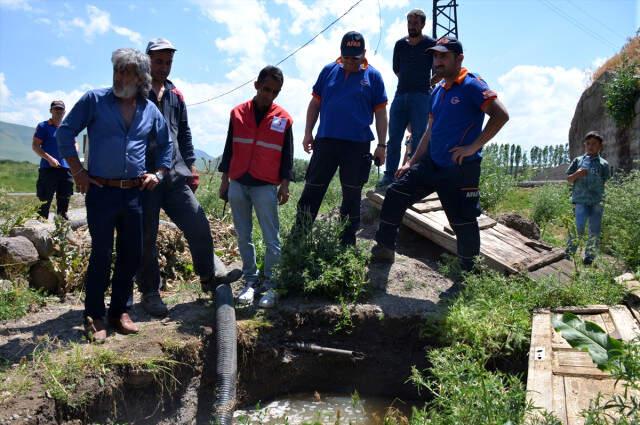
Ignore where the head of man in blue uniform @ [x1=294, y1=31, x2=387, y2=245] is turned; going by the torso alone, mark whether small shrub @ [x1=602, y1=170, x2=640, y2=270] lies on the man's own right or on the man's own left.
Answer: on the man's own left

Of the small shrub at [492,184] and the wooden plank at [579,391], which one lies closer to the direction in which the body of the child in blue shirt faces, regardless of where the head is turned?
the wooden plank

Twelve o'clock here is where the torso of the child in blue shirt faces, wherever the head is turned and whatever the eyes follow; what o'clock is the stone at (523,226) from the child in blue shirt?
The stone is roughly at 3 o'clock from the child in blue shirt.

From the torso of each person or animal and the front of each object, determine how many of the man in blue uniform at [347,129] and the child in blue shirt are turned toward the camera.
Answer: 2

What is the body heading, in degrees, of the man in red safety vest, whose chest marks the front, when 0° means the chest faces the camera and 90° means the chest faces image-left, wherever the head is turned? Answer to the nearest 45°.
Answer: approximately 0°

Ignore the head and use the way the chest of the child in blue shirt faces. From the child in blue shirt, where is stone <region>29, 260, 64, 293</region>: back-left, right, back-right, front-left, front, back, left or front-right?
front-right

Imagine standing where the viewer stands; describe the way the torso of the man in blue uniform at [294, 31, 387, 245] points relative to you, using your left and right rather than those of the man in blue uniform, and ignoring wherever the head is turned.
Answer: facing the viewer

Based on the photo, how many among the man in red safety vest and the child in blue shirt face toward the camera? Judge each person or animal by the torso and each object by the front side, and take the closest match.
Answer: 2

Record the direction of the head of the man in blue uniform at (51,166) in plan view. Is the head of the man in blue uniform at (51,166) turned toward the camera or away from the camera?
toward the camera

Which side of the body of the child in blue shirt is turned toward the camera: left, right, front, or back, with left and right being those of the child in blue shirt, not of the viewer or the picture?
front

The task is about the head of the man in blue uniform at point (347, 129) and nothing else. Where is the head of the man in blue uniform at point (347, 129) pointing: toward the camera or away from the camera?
toward the camera

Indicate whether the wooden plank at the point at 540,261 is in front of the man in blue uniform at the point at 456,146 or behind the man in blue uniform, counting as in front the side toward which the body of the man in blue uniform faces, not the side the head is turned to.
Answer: behind

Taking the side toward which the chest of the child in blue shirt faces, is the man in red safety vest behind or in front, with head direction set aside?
in front
